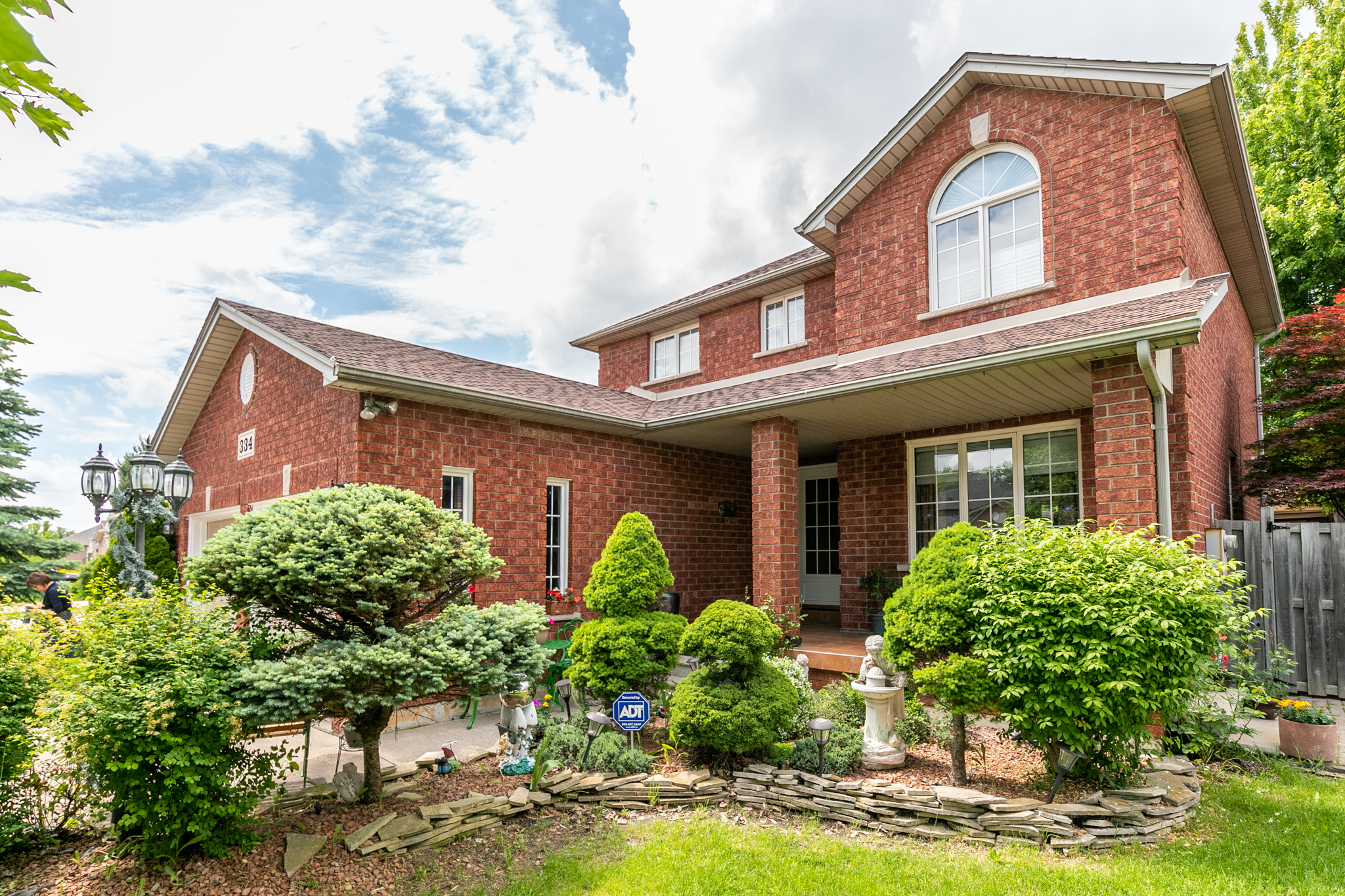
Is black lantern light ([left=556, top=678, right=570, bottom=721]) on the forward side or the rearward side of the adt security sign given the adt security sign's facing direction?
on the rearward side

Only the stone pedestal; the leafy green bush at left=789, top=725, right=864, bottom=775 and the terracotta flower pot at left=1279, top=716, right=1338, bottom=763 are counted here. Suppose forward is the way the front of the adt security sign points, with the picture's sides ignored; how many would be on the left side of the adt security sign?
3

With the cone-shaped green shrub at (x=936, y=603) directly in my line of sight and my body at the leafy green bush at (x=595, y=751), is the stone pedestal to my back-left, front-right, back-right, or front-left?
front-left

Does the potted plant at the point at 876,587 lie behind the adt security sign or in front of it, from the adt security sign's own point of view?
behind

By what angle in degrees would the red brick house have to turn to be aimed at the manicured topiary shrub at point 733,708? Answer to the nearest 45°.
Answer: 0° — it already faces it

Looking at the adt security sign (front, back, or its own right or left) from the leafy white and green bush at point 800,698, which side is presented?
left

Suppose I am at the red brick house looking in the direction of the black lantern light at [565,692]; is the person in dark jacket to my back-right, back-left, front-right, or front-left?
front-right

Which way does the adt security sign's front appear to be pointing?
toward the camera

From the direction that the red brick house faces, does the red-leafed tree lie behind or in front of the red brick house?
behind

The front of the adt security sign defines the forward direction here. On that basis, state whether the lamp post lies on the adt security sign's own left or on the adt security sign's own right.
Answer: on the adt security sign's own right

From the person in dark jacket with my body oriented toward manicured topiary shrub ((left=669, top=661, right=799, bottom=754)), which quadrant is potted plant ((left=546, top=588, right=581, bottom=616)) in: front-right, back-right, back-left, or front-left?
front-left

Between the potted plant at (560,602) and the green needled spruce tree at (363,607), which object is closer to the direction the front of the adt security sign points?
the green needled spruce tree

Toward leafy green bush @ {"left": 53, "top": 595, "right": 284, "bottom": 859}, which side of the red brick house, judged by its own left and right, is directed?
front

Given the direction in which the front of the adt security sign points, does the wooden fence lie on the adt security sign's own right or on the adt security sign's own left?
on the adt security sign's own left
